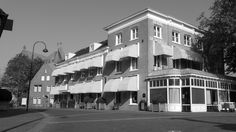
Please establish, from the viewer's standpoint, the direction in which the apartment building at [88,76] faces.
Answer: facing the viewer and to the left of the viewer

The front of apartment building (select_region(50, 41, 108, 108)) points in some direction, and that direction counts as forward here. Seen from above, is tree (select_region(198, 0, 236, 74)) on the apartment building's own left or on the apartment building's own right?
on the apartment building's own left
